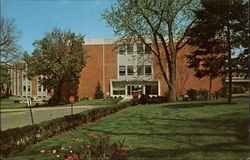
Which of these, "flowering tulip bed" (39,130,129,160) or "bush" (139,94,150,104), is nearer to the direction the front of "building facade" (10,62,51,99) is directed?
the flowering tulip bed

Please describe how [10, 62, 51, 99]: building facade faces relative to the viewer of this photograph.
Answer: facing the viewer
